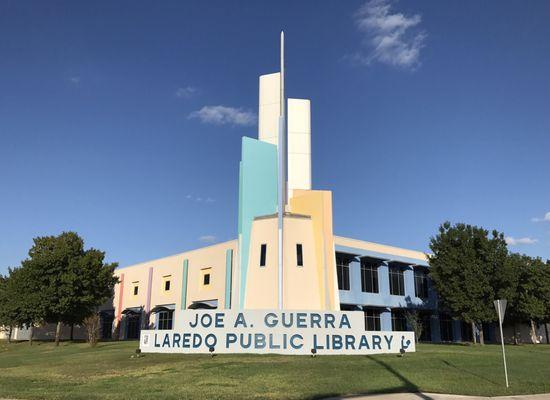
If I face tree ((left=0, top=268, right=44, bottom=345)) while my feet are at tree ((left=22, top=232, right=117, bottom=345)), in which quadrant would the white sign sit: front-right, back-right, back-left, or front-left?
back-left

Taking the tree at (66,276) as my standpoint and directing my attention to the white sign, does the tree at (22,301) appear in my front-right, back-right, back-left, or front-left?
back-right

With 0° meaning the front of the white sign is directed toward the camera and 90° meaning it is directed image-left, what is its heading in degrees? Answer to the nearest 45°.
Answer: approximately 0°

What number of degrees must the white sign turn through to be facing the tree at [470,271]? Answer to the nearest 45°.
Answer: approximately 135° to its left

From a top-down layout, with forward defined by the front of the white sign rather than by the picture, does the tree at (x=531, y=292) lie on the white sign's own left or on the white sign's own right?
on the white sign's own left

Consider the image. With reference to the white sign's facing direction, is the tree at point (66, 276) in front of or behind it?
behind

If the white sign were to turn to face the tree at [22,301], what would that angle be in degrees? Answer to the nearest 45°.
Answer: approximately 135° to its right
